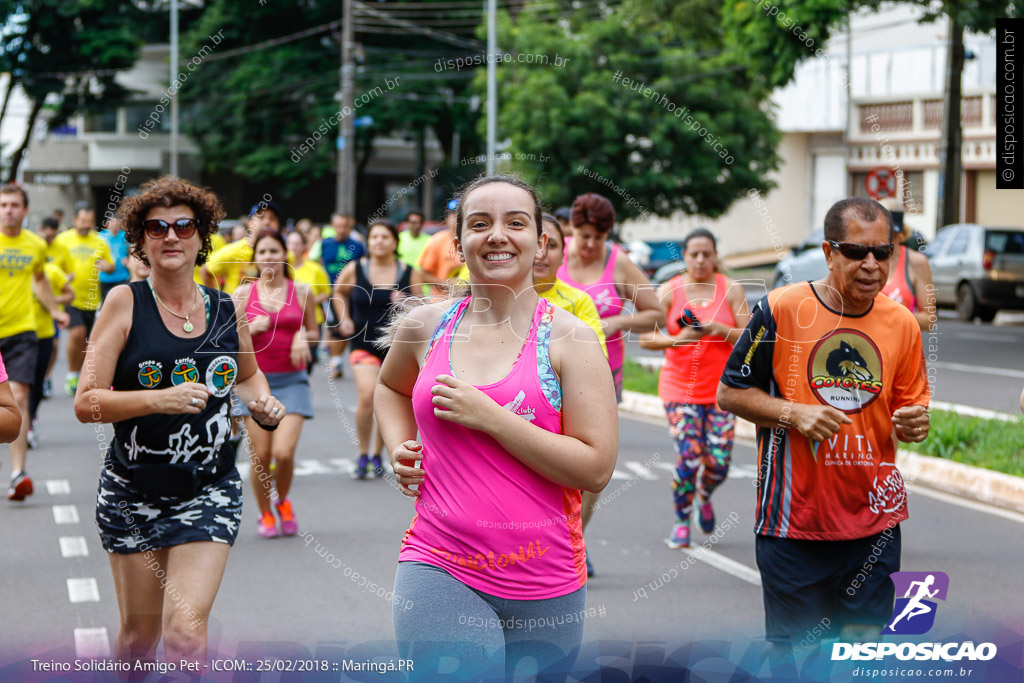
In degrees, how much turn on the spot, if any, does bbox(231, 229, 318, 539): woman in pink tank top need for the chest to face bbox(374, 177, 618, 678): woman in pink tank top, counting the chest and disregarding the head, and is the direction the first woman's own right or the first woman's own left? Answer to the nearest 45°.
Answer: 0° — they already face them

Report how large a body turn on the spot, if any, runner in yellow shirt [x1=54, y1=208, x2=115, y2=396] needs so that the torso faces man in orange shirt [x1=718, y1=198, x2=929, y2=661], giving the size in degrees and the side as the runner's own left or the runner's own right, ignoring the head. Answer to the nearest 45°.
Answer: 0° — they already face them

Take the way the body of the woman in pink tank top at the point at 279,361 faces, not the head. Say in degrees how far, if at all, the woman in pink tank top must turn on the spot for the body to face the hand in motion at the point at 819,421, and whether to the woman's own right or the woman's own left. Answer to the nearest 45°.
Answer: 0° — they already face it

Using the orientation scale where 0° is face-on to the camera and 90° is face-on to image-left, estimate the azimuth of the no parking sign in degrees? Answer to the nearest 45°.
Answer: approximately 0°

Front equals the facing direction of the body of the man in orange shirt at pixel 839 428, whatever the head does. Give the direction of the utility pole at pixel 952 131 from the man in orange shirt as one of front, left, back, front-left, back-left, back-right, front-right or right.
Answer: back-left

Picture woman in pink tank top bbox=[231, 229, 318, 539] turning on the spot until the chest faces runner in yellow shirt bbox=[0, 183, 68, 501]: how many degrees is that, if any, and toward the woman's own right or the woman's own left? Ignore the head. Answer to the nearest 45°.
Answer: approximately 135° to the woman's own right

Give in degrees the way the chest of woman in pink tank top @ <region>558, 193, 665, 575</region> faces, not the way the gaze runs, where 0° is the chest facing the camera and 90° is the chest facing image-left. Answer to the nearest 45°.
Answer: approximately 0°

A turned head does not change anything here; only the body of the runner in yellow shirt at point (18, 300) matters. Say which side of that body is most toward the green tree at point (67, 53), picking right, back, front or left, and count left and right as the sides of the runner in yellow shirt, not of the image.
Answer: back

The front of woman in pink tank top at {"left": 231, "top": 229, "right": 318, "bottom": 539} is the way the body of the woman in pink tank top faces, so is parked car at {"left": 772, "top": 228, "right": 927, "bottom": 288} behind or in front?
behind

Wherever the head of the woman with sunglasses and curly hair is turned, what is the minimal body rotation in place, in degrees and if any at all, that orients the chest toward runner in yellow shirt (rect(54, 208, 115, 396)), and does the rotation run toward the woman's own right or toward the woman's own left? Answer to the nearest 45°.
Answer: approximately 180°
